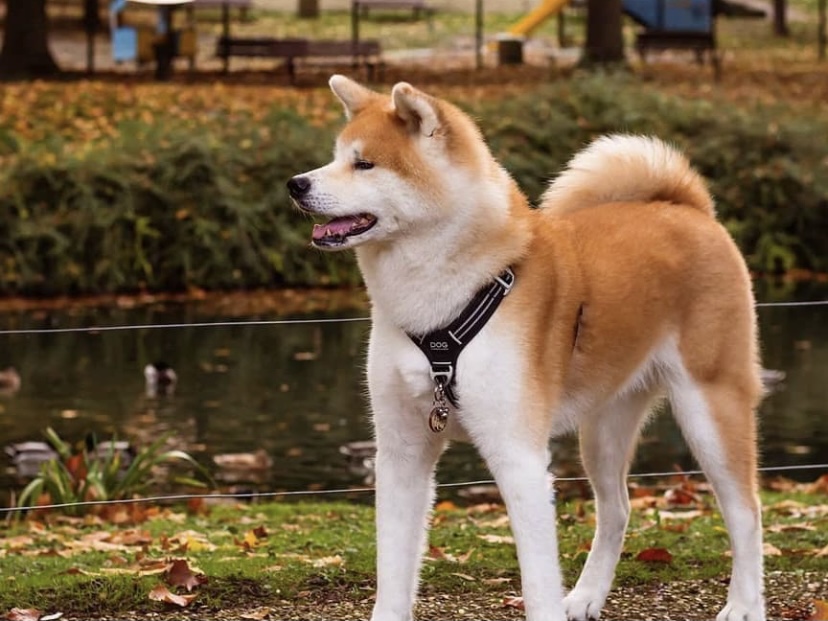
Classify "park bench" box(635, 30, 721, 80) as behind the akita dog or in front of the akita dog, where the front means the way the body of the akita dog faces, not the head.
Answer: behind

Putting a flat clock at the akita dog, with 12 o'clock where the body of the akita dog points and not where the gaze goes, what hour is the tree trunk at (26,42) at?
The tree trunk is roughly at 4 o'clock from the akita dog.

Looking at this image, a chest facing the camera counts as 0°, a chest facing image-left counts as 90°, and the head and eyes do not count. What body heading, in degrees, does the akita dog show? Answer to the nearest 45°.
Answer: approximately 45°

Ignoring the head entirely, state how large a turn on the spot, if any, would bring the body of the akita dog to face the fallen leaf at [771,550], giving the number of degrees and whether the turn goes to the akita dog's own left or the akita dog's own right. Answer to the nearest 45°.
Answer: approximately 180°

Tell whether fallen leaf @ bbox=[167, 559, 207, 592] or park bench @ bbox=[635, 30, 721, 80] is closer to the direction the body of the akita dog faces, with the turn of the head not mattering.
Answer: the fallen leaf

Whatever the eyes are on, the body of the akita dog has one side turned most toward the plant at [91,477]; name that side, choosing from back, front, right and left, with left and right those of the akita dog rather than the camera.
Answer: right

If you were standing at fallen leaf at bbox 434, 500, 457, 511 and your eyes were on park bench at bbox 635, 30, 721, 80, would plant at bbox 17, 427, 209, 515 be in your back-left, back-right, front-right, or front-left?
back-left

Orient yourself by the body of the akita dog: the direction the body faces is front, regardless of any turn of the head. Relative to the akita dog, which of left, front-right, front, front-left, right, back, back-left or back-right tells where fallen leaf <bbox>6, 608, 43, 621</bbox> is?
front-right

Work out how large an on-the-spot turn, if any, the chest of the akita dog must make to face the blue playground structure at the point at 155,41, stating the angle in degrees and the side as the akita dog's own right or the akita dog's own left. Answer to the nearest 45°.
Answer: approximately 135° to the akita dog's own right

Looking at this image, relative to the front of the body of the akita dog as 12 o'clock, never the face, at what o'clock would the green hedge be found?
The green hedge is roughly at 4 o'clock from the akita dog.

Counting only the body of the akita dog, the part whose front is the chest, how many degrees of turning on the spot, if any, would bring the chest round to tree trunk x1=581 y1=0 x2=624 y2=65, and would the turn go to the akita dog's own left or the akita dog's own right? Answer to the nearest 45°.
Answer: approximately 135° to the akita dog's own right
